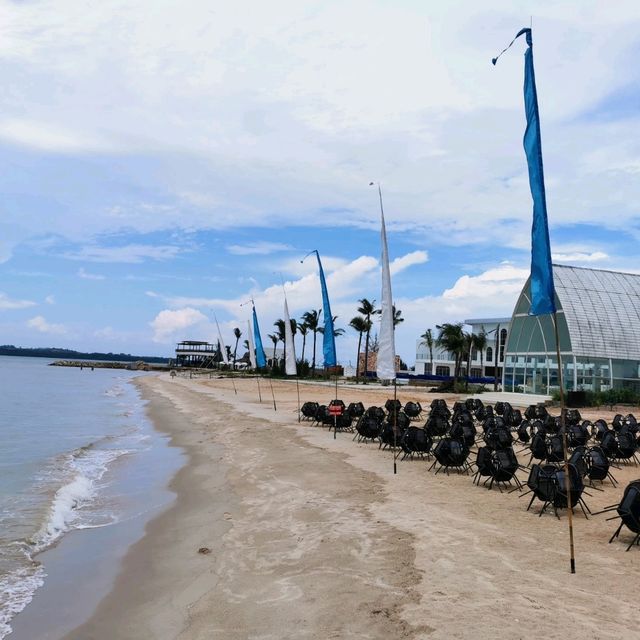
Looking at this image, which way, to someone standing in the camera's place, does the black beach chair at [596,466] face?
facing away from the viewer and to the left of the viewer

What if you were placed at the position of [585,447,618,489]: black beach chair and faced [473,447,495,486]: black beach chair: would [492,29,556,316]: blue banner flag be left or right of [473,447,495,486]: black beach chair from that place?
left

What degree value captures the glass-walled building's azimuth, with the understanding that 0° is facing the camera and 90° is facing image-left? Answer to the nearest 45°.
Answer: approximately 45°

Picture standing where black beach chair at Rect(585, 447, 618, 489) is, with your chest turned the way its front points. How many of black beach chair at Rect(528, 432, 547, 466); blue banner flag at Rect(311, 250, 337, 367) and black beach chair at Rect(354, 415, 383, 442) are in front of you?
3

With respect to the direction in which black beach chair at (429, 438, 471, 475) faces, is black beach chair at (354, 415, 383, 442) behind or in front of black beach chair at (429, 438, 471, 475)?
in front
